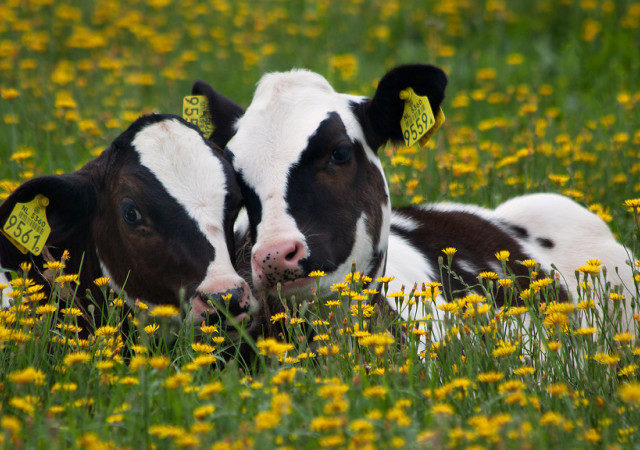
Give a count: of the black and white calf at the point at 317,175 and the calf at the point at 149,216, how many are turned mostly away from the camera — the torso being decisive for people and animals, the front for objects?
0

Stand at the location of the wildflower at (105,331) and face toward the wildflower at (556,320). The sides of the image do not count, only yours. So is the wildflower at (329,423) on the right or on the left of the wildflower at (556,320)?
right

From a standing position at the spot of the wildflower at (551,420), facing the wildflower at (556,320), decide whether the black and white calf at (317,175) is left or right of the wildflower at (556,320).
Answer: left

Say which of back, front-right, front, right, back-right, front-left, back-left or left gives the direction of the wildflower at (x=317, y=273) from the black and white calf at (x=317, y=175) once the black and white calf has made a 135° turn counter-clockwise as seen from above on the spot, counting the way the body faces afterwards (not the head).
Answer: right

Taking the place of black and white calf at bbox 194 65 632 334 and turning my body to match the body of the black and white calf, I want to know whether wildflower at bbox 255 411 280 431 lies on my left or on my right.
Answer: on my left

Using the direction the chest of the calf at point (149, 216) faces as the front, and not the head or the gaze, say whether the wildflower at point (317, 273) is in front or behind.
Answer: in front

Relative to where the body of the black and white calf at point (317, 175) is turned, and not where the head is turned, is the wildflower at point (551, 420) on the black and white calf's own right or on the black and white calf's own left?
on the black and white calf's own left

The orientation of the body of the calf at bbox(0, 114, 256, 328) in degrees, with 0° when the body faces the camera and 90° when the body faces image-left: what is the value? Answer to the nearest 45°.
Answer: approximately 315°

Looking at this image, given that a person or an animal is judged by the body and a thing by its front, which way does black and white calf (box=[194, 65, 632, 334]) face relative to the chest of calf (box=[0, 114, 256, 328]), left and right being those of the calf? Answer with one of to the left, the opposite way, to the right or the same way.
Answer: to the right

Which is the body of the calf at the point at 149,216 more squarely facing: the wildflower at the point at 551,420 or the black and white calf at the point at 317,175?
the wildflower

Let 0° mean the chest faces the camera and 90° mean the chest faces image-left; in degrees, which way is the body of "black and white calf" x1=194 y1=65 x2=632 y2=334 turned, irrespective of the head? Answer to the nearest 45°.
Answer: approximately 45°

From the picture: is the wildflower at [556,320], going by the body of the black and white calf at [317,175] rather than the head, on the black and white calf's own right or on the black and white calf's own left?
on the black and white calf's own left

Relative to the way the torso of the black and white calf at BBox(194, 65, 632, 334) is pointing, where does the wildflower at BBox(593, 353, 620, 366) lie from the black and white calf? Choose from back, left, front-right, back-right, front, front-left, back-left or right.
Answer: left

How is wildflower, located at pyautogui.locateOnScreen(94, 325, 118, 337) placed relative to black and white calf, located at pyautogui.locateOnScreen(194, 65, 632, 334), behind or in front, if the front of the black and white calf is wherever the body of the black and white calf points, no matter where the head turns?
in front
